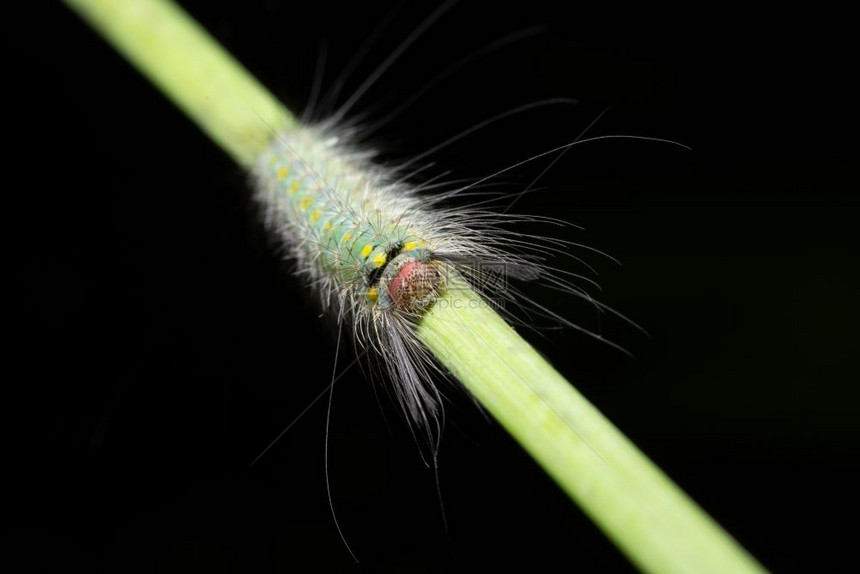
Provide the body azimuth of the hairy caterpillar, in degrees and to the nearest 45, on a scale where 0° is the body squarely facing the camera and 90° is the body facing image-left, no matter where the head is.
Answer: approximately 315°
